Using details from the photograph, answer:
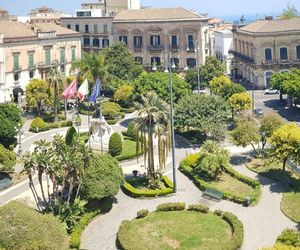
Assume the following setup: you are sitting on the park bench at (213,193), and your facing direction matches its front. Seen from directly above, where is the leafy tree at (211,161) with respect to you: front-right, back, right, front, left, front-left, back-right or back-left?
back-right

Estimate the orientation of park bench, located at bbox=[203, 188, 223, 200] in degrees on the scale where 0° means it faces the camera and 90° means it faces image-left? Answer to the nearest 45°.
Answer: approximately 45°

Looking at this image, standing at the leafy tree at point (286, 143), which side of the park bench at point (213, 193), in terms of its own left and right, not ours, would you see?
back

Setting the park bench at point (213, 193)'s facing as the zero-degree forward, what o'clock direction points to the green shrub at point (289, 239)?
The green shrub is roughly at 10 o'clock from the park bench.

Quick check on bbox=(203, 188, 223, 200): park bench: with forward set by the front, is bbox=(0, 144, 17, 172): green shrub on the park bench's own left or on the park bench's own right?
on the park bench's own right

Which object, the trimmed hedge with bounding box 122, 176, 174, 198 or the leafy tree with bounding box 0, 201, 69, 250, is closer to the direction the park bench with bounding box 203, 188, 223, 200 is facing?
the leafy tree
